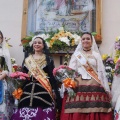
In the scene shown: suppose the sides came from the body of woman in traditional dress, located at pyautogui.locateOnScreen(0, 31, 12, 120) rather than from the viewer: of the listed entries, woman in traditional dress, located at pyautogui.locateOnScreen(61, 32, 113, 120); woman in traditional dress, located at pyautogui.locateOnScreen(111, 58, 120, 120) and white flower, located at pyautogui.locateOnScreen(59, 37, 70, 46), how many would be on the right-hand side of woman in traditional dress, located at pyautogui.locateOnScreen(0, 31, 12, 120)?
0

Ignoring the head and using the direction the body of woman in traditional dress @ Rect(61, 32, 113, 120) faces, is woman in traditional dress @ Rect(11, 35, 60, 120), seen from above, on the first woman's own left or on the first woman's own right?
on the first woman's own right

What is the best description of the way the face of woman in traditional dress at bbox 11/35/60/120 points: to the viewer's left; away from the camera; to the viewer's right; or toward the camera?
toward the camera

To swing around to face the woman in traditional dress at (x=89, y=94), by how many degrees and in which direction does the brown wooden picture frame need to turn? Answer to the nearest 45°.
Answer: approximately 45° to its left

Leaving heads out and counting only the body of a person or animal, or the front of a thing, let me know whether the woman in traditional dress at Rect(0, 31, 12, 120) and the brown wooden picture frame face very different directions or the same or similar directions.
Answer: same or similar directions

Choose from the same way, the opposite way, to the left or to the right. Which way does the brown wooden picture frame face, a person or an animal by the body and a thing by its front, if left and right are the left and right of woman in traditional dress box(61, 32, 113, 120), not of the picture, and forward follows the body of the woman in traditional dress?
the same way

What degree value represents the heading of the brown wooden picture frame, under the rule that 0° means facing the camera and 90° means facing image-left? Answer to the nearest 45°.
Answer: approximately 0°

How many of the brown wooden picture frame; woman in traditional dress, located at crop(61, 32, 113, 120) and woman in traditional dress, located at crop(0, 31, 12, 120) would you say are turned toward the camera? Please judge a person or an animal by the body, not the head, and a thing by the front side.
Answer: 3

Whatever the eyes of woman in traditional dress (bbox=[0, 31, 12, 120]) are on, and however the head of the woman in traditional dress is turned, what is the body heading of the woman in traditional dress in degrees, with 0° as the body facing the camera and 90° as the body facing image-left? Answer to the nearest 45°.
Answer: approximately 0°

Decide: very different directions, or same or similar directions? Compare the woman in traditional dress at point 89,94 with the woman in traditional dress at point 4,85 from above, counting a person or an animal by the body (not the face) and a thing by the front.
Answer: same or similar directions

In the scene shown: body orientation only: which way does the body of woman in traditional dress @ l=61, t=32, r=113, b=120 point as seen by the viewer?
toward the camera

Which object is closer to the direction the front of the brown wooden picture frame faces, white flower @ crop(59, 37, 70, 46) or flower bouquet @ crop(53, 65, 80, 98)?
the flower bouquet
